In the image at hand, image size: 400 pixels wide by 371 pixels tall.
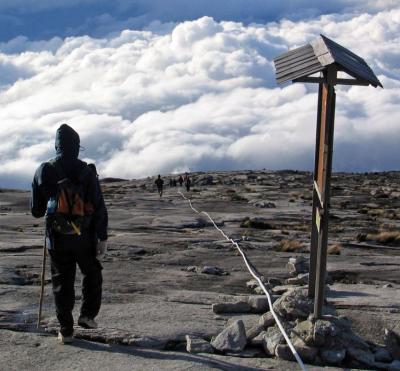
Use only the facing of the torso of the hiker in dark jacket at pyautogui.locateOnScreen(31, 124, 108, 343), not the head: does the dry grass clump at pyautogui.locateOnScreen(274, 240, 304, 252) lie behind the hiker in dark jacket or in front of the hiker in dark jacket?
in front

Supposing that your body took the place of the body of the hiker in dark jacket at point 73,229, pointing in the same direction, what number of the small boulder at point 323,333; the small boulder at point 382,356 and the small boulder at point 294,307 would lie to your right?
3

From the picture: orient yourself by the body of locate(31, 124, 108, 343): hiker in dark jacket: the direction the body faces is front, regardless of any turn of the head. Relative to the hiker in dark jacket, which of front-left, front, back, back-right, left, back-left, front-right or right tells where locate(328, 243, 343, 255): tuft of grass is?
front-right

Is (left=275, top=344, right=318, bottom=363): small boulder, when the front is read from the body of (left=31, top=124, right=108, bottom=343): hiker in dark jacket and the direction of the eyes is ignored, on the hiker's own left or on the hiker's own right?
on the hiker's own right

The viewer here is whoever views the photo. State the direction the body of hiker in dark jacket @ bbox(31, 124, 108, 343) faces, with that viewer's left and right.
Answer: facing away from the viewer

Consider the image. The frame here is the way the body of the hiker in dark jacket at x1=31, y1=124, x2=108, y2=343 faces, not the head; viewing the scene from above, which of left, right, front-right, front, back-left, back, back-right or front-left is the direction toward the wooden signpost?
right

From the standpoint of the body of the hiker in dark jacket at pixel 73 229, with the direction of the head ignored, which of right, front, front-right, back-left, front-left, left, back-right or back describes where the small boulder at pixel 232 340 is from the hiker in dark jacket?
right

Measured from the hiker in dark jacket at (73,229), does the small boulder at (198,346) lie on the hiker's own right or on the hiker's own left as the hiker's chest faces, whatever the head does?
on the hiker's own right

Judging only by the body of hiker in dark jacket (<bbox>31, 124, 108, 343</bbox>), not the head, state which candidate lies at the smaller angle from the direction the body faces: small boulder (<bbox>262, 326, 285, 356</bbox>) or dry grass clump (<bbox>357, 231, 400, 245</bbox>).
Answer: the dry grass clump

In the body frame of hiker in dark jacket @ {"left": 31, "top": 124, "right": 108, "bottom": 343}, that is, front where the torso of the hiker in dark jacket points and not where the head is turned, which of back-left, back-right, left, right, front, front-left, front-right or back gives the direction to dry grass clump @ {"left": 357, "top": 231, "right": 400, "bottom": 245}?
front-right

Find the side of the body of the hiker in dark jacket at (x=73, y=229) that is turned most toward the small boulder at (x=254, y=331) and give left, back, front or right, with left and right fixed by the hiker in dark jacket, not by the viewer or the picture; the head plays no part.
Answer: right

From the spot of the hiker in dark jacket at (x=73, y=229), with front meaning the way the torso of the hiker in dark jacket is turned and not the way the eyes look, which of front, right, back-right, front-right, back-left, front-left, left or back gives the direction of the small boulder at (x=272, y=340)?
right

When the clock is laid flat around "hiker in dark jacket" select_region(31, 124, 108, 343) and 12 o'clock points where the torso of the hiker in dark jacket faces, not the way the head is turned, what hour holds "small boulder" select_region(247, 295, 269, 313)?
The small boulder is roughly at 2 o'clock from the hiker in dark jacket.
